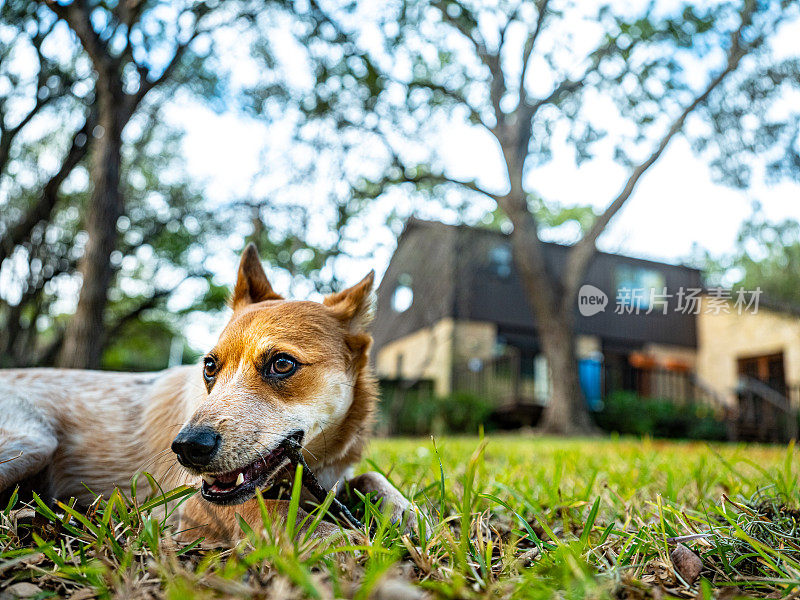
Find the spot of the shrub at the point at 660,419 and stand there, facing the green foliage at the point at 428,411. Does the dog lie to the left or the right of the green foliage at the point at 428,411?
left

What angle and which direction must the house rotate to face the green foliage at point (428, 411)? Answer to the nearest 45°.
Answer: approximately 45° to its right

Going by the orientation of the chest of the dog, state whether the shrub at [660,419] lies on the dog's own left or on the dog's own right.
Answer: on the dog's own left

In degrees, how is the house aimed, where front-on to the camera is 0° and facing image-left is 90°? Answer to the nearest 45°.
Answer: approximately 315°

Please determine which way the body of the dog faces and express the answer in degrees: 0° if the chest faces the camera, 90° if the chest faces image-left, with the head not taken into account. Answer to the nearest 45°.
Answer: approximately 315°

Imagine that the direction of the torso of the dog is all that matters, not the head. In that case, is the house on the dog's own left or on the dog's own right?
on the dog's own left
